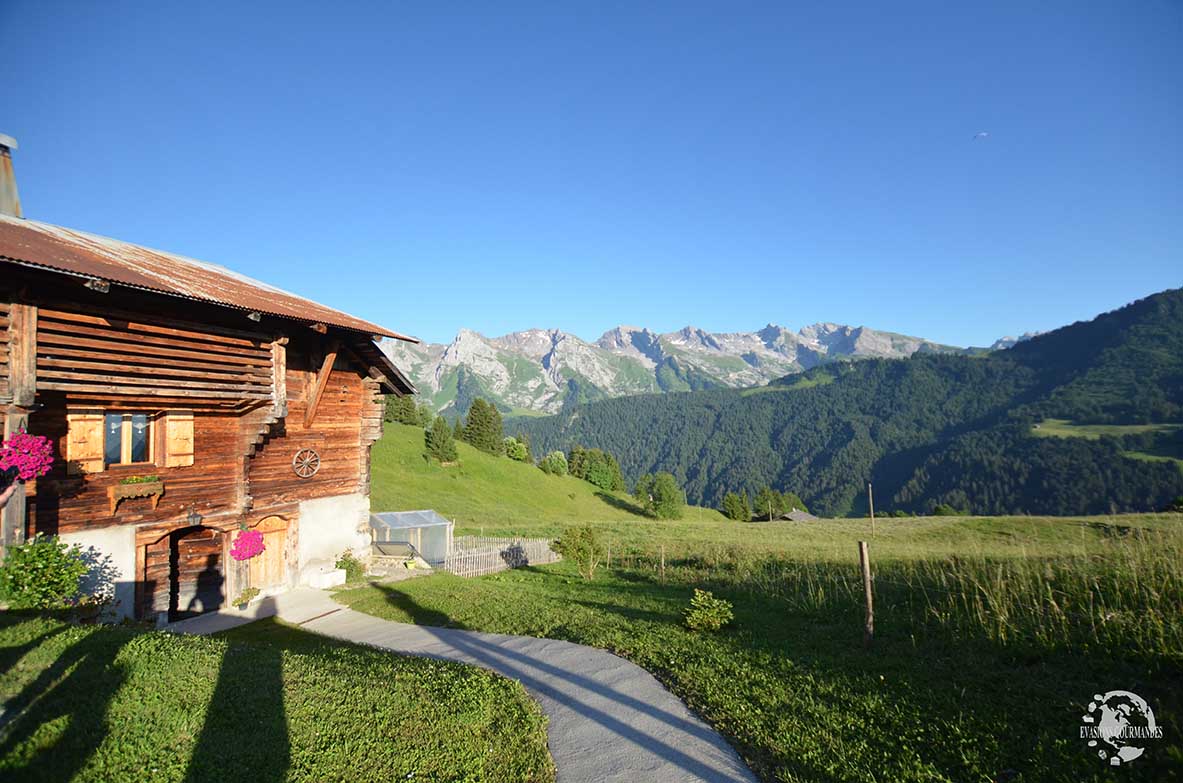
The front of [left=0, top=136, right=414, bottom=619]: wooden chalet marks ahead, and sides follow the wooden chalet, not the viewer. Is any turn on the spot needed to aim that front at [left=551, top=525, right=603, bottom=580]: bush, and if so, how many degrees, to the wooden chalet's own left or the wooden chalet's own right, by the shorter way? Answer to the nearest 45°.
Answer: approximately 45° to the wooden chalet's own left

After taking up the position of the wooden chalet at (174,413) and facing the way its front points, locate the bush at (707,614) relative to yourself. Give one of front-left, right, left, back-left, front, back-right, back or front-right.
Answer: front

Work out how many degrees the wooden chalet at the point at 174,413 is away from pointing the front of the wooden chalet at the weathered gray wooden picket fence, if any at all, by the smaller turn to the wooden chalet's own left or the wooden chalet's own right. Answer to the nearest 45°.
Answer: approximately 90° to the wooden chalet's own left

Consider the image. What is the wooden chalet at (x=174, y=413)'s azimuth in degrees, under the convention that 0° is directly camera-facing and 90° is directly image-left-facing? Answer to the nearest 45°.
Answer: approximately 315°

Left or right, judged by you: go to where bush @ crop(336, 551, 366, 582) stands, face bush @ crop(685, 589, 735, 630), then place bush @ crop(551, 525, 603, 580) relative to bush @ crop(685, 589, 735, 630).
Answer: left
